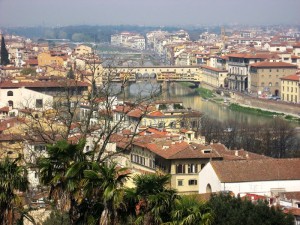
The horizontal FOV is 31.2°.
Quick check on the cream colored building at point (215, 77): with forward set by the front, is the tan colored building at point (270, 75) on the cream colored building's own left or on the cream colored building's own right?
on the cream colored building's own left

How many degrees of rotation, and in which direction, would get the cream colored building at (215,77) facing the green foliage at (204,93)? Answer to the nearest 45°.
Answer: approximately 45° to its left

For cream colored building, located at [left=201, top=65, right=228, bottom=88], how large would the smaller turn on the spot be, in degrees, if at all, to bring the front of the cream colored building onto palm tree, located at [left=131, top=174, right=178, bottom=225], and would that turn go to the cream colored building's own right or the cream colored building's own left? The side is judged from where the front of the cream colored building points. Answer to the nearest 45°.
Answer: approximately 45° to the cream colored building's own left

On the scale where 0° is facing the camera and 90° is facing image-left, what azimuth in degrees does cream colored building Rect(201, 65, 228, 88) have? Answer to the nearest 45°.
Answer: approximately 45°
